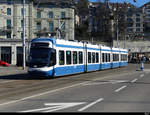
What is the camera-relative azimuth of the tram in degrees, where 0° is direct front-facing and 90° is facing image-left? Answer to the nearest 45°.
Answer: approximately 45°
